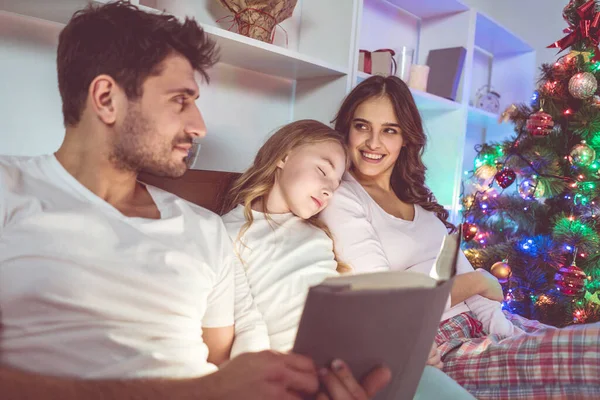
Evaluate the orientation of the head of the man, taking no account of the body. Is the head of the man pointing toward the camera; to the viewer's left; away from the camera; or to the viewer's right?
to the viewer's right

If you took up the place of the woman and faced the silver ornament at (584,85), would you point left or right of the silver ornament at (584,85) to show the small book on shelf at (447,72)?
left

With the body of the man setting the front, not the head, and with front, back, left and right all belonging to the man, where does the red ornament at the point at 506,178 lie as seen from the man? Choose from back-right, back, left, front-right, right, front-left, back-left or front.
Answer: left

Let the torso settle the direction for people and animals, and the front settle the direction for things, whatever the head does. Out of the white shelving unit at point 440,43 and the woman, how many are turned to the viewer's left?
0

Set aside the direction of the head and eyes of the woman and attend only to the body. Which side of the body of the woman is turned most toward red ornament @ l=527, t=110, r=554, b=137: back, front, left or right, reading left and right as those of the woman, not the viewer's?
left

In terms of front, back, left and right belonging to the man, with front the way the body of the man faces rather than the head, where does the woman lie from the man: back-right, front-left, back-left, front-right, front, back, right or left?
left

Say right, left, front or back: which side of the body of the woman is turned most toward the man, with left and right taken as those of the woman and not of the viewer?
right

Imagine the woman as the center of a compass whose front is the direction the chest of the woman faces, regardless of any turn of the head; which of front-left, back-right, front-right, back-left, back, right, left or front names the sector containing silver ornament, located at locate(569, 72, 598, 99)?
left

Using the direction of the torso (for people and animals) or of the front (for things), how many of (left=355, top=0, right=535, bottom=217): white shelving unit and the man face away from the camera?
0

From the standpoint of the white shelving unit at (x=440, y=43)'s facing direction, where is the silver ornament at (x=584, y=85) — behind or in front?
in front

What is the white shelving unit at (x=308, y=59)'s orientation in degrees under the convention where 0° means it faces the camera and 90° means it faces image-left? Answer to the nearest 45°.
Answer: approximately 315°
